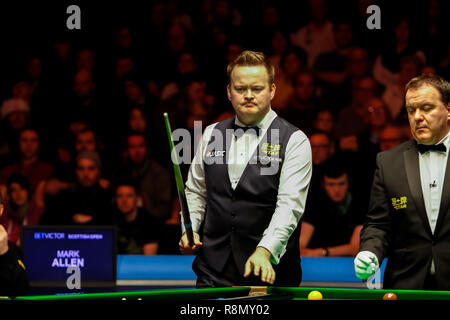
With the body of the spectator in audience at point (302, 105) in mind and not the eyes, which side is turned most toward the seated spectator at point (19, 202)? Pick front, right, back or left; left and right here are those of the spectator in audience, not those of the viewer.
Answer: right

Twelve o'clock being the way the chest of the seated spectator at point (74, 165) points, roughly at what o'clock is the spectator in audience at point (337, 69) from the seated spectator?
The spectator in audience is roughly at 9 o'clock from the seated spectator.

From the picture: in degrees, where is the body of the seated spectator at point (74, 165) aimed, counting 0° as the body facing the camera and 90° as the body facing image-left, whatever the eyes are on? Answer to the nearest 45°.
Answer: approximately 0°

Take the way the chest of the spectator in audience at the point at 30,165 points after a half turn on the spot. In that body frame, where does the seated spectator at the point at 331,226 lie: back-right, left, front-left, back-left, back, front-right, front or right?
back-right

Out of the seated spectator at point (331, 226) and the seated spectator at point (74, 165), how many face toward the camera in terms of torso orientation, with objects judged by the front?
2

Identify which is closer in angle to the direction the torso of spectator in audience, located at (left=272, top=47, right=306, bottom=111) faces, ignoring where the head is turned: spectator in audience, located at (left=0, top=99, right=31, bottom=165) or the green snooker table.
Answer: the green snooker table

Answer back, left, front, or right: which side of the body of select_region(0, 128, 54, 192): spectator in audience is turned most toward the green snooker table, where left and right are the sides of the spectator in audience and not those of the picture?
front

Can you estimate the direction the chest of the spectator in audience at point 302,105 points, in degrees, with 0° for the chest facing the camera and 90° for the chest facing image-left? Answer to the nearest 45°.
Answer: approximately 0°

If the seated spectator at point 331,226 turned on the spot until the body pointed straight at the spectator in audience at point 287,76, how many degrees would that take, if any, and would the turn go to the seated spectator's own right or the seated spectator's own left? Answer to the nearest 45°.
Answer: approximately 180°
